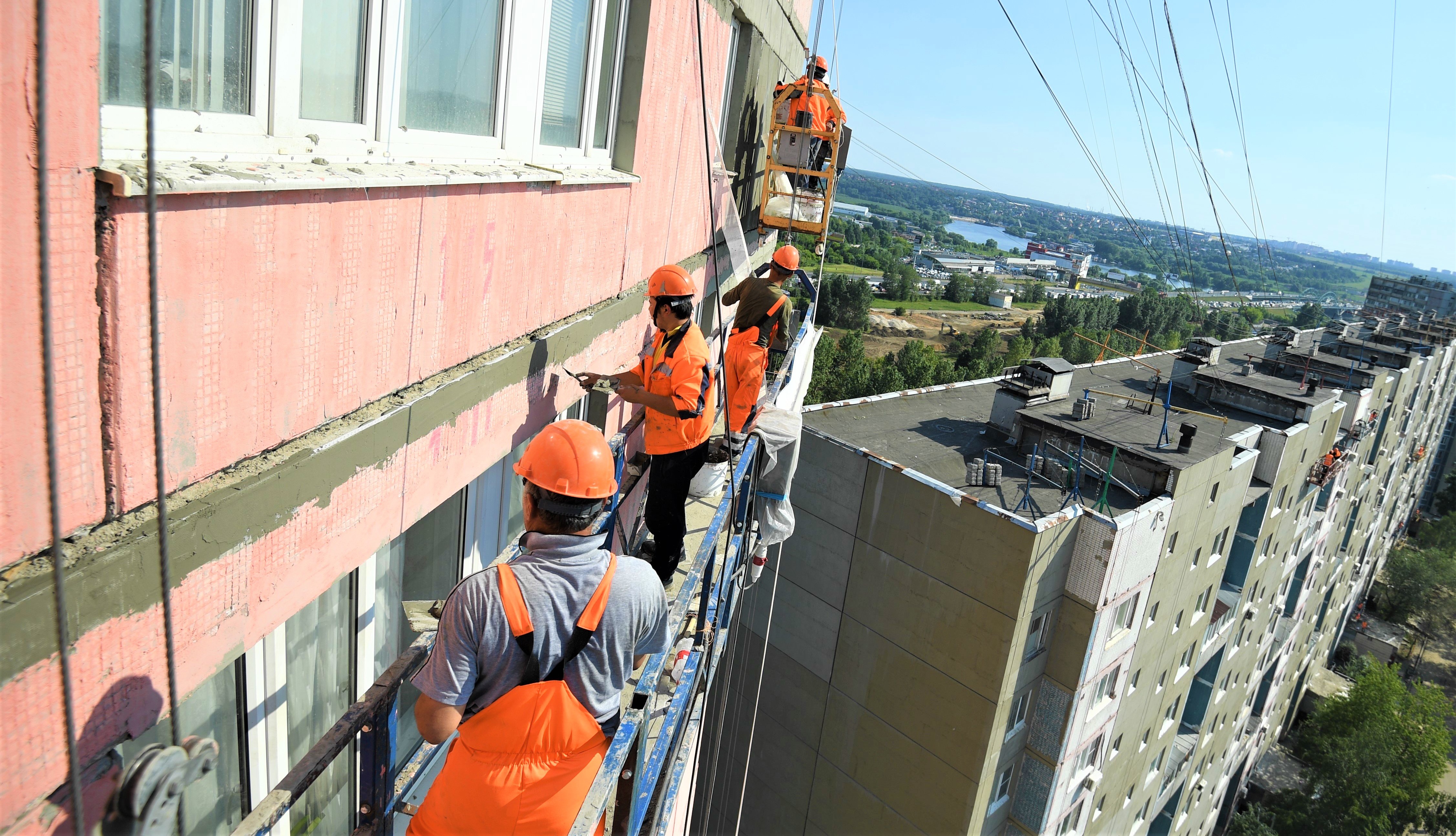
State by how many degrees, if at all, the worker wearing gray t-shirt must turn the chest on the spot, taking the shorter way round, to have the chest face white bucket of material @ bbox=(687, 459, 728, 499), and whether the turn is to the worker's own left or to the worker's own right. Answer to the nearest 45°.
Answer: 0° — they already face it

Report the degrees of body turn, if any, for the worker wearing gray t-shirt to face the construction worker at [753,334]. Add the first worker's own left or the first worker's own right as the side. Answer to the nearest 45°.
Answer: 0° — they already face them

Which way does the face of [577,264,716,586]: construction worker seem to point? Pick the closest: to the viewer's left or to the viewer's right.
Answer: to the viewer's left

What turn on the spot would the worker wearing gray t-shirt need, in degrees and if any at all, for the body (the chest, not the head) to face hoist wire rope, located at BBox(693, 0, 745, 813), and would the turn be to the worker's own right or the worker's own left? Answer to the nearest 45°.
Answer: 0° — they already face it

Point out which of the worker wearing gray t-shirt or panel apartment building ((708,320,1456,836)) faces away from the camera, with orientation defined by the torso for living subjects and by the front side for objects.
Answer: the worker wearing gray t-shirt

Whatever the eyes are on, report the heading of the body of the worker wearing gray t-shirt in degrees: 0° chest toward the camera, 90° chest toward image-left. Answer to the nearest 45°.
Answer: approximately 180°

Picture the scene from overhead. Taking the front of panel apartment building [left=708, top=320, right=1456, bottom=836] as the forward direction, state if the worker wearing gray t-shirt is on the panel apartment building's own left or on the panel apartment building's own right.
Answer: on the panel apartment building's own right

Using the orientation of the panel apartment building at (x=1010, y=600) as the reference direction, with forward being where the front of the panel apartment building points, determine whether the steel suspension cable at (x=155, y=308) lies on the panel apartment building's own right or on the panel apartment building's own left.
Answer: on the panel apartment building's own right
